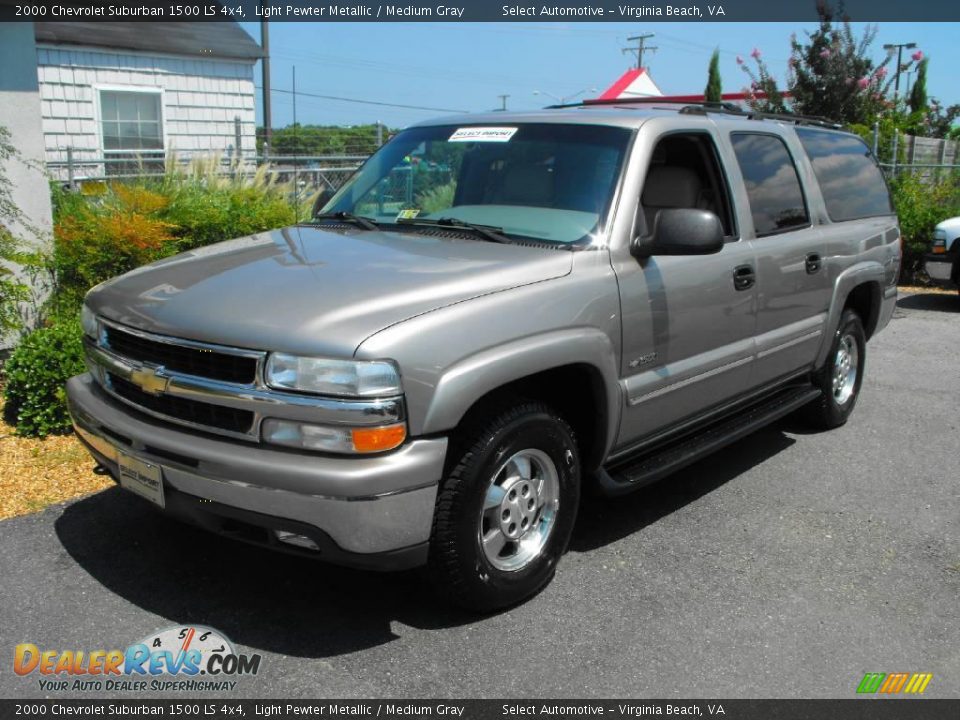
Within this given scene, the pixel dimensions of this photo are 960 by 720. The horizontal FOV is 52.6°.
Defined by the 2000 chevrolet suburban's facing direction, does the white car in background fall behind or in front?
behind

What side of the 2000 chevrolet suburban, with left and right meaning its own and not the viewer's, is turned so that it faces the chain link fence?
right

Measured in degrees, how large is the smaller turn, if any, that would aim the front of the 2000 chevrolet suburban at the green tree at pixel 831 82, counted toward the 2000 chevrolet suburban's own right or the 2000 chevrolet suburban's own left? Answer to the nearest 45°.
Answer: approximately 180°

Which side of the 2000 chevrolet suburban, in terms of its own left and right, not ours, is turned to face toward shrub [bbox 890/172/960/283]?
back

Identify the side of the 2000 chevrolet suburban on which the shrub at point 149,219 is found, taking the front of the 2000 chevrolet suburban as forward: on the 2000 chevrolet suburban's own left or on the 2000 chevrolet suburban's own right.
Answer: on the 2000 chevrolet suburban's own right

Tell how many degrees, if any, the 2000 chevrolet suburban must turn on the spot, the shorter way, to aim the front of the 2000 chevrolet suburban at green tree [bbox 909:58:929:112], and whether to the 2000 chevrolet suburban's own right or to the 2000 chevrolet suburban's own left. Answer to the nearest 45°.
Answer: approximately 180°

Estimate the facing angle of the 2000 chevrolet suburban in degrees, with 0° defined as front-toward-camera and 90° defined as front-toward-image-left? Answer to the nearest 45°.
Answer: approximately 45°

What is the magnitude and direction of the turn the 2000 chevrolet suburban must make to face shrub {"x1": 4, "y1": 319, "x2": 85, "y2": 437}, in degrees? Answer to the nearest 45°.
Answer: approximately 90° to its right

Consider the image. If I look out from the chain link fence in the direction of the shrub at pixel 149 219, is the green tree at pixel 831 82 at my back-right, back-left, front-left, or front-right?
back-left

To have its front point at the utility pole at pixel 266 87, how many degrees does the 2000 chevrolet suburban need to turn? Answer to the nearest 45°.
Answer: approximately 135° to its right
